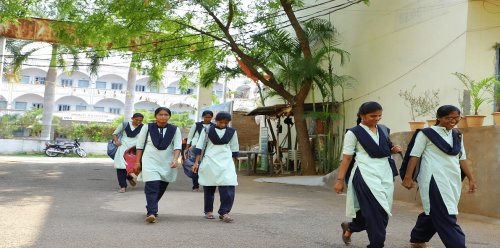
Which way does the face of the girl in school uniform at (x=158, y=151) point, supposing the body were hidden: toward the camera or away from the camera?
toward the camera

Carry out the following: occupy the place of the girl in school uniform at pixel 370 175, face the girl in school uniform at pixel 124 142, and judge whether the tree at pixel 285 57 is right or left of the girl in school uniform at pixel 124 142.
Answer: right

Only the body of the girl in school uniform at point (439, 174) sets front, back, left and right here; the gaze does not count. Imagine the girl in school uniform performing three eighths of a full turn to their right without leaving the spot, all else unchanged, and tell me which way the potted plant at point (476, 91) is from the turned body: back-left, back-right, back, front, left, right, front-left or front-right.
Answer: right

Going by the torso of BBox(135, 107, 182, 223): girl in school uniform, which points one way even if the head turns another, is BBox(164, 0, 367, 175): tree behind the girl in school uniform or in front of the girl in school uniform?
behind

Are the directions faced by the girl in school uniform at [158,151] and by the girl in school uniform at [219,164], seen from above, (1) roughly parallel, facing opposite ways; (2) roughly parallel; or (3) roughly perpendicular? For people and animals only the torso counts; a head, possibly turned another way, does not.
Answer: roughly parallel

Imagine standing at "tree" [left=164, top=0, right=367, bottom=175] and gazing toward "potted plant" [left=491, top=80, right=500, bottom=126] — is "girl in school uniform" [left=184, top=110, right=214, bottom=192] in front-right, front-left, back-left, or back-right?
front-right

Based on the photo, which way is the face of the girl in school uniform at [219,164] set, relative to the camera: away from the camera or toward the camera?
toward the camera

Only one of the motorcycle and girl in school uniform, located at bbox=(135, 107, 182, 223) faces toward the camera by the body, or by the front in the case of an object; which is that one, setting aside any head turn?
the girl in school uniform

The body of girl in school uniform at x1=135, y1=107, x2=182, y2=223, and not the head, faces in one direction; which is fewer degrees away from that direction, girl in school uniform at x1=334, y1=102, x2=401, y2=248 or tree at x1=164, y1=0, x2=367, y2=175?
the girl in school uniform

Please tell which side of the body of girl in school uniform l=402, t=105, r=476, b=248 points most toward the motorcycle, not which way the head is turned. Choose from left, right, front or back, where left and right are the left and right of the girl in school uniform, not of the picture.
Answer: back

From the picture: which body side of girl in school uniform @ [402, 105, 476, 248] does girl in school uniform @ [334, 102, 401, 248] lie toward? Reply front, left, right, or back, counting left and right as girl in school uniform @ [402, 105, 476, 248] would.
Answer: right

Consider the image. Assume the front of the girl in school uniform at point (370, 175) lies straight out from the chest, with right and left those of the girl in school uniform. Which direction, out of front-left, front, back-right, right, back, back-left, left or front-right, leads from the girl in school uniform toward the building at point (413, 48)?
back-left

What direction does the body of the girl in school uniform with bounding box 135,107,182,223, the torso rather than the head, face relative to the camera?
toward the camera
